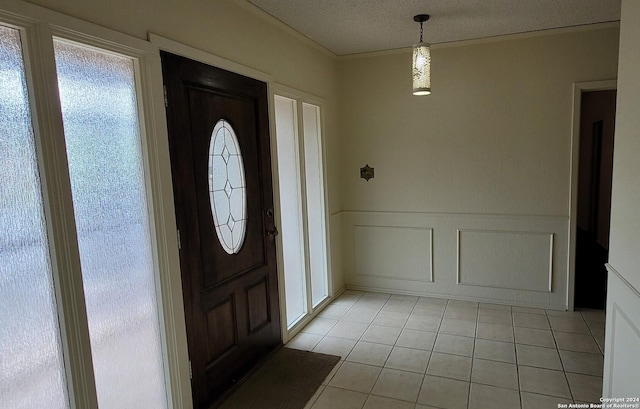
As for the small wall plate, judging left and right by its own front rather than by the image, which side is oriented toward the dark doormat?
front

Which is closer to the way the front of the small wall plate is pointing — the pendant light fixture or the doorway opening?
the pendant light fixture

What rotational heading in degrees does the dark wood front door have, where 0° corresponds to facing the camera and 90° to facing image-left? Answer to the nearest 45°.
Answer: approximately 315°

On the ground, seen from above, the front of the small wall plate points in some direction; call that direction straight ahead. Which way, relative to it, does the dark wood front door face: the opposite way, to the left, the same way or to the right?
to the left

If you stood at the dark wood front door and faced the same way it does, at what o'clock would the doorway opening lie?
The doorway opening is roughly at 10 o'clock from the dark wood front door.

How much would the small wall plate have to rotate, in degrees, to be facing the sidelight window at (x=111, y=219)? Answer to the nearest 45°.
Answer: approximately 45° to its right

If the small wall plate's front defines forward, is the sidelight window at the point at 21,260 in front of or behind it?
in front

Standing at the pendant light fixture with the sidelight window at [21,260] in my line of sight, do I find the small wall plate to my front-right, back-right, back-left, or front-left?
back-right

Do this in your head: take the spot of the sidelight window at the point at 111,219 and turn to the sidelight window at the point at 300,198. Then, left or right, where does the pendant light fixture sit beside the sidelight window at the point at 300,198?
right

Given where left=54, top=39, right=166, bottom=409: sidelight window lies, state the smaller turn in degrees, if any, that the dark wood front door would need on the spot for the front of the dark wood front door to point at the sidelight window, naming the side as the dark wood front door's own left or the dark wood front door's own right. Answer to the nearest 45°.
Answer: approximately 90° to the dark wood front door's own right

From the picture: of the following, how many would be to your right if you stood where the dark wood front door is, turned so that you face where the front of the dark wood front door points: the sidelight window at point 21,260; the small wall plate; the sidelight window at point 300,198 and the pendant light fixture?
1

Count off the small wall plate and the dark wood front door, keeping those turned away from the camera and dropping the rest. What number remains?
0

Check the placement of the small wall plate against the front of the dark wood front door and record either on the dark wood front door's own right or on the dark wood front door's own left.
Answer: on the dark wood front door's own left

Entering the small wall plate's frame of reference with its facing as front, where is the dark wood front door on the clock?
The dark wood front door is roughly at 1 o'clock from the small wall plate.
